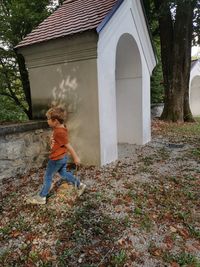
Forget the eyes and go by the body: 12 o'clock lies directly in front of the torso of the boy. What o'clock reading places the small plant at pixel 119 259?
The small plant is roughly at 8 o'clock from the boy.

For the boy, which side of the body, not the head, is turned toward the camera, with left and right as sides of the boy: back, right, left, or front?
left

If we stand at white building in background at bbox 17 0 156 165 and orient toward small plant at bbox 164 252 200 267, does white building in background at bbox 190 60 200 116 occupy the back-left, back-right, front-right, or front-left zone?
back-left

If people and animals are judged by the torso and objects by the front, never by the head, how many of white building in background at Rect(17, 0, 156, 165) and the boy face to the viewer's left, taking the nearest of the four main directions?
1

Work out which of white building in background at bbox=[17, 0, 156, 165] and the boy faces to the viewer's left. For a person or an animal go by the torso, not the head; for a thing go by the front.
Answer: the boy

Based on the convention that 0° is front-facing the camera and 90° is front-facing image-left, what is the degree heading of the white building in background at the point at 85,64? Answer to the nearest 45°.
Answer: approximately 315°

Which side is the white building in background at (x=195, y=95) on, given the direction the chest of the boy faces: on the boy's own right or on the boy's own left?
on the boy's own right

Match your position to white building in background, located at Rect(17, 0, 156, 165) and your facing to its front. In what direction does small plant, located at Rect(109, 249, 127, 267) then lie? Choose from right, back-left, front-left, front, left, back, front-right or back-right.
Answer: front-right

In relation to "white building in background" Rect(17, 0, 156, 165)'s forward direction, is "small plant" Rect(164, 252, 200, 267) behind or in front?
in front
